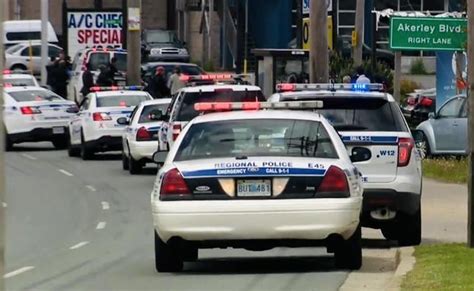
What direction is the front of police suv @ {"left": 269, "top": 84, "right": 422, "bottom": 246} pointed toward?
away from the camera

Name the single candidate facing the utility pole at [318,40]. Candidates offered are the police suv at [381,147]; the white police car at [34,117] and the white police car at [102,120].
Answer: the police suv

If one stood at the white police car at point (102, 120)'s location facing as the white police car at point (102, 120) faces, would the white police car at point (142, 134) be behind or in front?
behind

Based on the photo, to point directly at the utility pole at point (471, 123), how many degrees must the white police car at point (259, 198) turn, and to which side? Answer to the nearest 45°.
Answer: approximately 45° to its right

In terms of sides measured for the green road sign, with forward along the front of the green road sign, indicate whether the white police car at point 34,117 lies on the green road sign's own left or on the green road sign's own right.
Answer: on the green road sign's own right

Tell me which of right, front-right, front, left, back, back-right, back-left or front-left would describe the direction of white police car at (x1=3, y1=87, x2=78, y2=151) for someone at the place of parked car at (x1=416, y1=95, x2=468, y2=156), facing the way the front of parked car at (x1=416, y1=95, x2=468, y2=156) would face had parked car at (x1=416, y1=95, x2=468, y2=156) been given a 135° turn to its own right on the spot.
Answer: back-left

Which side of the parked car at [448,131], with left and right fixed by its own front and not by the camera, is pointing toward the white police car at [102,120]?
front

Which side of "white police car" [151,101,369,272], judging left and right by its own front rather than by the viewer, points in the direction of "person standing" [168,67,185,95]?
front

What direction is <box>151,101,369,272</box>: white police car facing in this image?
away from the camera

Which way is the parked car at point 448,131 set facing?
to the viewer's left

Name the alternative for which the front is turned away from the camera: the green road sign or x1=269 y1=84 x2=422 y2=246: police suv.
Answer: the police suv

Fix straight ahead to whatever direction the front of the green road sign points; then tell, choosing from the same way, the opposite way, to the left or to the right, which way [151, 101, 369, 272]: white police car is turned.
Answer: the opposite way

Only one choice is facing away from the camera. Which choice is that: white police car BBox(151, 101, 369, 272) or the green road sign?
the white police car
